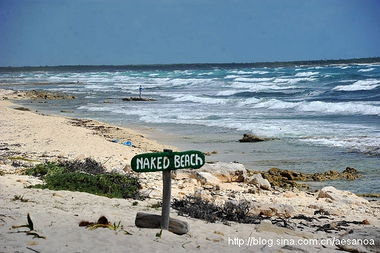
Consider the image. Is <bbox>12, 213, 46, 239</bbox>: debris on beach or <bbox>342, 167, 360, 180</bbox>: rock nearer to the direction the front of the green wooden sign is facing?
the debris on beach

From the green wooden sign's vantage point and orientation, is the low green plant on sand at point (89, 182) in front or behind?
behind

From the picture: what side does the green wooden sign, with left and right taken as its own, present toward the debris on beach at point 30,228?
right

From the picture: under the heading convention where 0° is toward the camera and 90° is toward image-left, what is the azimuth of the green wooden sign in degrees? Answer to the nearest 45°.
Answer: approximately 0°

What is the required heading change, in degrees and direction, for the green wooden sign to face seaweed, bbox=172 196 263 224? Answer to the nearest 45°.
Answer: approximately 135° to its left

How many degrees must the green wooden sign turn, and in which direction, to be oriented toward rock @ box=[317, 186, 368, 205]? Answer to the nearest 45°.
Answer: approximately 135° to its left

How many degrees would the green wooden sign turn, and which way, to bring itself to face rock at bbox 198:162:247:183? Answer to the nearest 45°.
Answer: approximately 180°

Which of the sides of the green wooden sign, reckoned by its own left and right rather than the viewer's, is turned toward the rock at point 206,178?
back

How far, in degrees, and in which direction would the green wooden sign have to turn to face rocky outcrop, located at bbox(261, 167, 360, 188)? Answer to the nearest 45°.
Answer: approximately 135° to its left

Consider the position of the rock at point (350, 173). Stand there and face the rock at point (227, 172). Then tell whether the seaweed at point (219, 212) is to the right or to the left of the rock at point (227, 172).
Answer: left

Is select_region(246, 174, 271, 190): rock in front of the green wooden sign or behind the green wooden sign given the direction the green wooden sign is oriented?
behind
